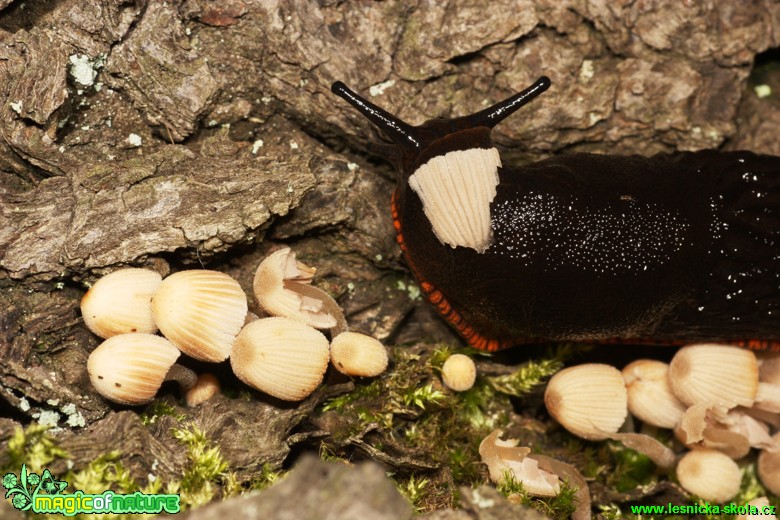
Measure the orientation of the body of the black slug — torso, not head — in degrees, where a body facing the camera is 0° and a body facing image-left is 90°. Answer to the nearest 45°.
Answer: approximately 90°

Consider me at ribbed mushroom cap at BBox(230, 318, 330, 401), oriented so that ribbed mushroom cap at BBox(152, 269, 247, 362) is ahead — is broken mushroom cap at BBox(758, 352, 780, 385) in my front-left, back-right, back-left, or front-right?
back-right

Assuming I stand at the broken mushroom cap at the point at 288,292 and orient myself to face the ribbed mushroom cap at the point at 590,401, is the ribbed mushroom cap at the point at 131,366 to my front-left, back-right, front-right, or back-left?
back-right

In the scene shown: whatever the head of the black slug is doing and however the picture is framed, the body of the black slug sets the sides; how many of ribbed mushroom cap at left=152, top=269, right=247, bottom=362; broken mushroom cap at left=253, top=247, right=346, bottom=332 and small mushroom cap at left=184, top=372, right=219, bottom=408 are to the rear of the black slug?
0

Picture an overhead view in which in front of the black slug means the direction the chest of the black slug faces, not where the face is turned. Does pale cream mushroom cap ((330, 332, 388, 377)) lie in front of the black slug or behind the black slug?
in front

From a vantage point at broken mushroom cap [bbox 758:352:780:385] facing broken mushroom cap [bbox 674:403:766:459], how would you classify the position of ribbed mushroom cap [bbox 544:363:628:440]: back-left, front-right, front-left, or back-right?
front-right

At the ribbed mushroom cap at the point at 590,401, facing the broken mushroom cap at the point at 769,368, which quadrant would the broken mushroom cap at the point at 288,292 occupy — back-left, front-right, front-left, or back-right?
back-left

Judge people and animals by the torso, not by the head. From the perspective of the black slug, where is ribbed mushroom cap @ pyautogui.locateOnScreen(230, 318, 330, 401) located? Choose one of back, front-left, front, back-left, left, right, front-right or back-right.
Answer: front-left
